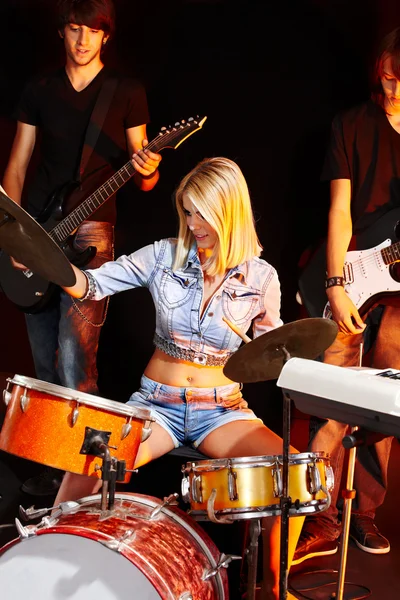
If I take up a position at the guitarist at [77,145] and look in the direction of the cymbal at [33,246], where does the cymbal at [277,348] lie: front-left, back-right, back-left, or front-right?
front-left

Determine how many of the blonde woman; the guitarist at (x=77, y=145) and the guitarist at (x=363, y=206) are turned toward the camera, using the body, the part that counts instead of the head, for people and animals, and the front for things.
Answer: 3

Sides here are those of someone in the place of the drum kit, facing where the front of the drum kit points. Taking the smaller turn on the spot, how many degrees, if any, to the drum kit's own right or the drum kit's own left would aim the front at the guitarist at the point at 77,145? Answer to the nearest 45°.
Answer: approximately 135° to the drum kit's own right

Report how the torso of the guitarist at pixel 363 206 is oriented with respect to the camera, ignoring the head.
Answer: toward the camera

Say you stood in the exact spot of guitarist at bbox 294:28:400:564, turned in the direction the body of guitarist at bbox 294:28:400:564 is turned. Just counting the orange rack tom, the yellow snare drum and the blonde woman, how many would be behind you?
0

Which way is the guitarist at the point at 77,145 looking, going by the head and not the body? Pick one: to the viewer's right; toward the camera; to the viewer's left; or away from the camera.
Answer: toward the camera

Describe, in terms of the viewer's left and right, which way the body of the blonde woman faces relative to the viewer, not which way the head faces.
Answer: facing the viewer

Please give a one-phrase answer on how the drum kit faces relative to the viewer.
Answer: facing the viewer and to the left of the viewer

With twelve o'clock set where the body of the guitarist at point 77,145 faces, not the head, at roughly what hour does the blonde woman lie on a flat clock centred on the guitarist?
The blonde woman is roughly at 11 o'clock from the guitarist.

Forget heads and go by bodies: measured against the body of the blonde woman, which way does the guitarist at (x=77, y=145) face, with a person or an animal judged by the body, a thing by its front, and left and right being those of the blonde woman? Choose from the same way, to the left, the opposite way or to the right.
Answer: the same way

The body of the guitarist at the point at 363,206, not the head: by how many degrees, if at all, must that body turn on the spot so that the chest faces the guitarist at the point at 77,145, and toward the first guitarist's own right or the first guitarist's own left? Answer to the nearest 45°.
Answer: approximately 90° to the first guitarist's own right

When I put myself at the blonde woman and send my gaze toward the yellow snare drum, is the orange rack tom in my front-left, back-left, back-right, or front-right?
front-right

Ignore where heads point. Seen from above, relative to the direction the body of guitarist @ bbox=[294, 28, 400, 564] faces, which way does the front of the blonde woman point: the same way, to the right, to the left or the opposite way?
the same way

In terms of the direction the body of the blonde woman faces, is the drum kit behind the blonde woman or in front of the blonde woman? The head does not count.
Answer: in front

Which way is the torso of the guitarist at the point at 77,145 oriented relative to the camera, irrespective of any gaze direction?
toward the camera
